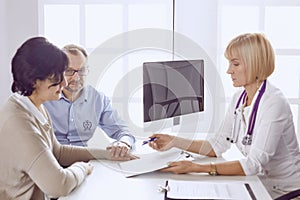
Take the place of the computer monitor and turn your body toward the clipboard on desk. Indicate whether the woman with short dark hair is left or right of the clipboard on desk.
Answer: right

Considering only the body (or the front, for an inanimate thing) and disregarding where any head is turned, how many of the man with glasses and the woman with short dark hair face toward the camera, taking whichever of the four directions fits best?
1

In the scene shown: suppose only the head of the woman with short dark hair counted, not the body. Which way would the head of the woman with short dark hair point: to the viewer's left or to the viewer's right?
to the viewer's right

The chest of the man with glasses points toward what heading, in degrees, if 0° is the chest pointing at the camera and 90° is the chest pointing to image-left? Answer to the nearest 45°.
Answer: approximately 0°

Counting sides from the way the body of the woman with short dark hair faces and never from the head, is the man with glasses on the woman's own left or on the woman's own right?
on the woman's own left

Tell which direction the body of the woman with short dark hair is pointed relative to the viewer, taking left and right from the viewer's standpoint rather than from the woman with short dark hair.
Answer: facing to the right of the viewer
